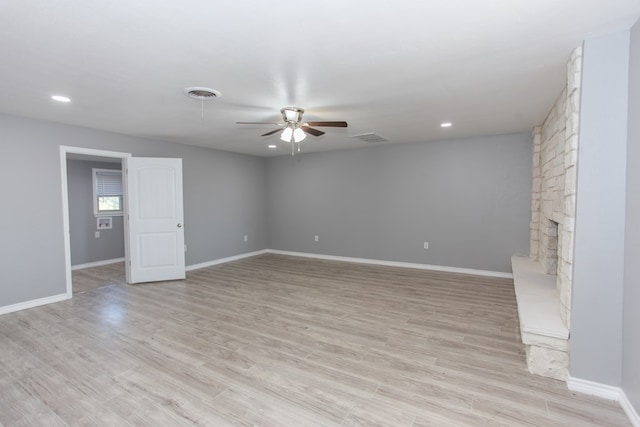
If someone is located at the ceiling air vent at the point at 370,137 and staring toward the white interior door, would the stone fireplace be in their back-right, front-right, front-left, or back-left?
back-left

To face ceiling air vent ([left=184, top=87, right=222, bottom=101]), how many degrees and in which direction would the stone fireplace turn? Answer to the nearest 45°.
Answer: approximately 45° to its left

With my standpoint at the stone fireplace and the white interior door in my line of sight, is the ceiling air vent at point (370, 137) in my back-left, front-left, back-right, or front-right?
front-right

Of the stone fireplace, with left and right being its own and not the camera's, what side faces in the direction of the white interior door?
front

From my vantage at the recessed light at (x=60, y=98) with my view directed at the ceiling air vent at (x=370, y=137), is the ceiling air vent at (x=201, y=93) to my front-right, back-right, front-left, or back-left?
front-right

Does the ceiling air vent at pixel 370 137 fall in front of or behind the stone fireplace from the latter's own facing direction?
in front

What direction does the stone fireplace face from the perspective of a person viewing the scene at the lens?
facing to the left of the viewer

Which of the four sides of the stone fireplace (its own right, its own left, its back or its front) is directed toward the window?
front
